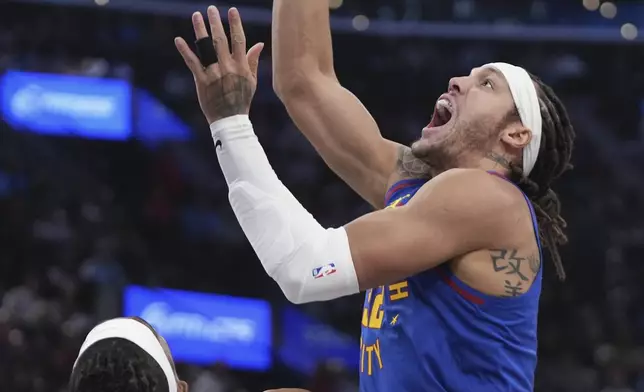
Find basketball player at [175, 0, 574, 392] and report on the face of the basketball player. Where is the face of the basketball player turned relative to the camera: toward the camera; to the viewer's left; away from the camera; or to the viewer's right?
to the viewer's left

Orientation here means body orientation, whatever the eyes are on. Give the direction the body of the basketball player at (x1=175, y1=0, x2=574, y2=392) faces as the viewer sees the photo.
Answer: to the viewer's left
